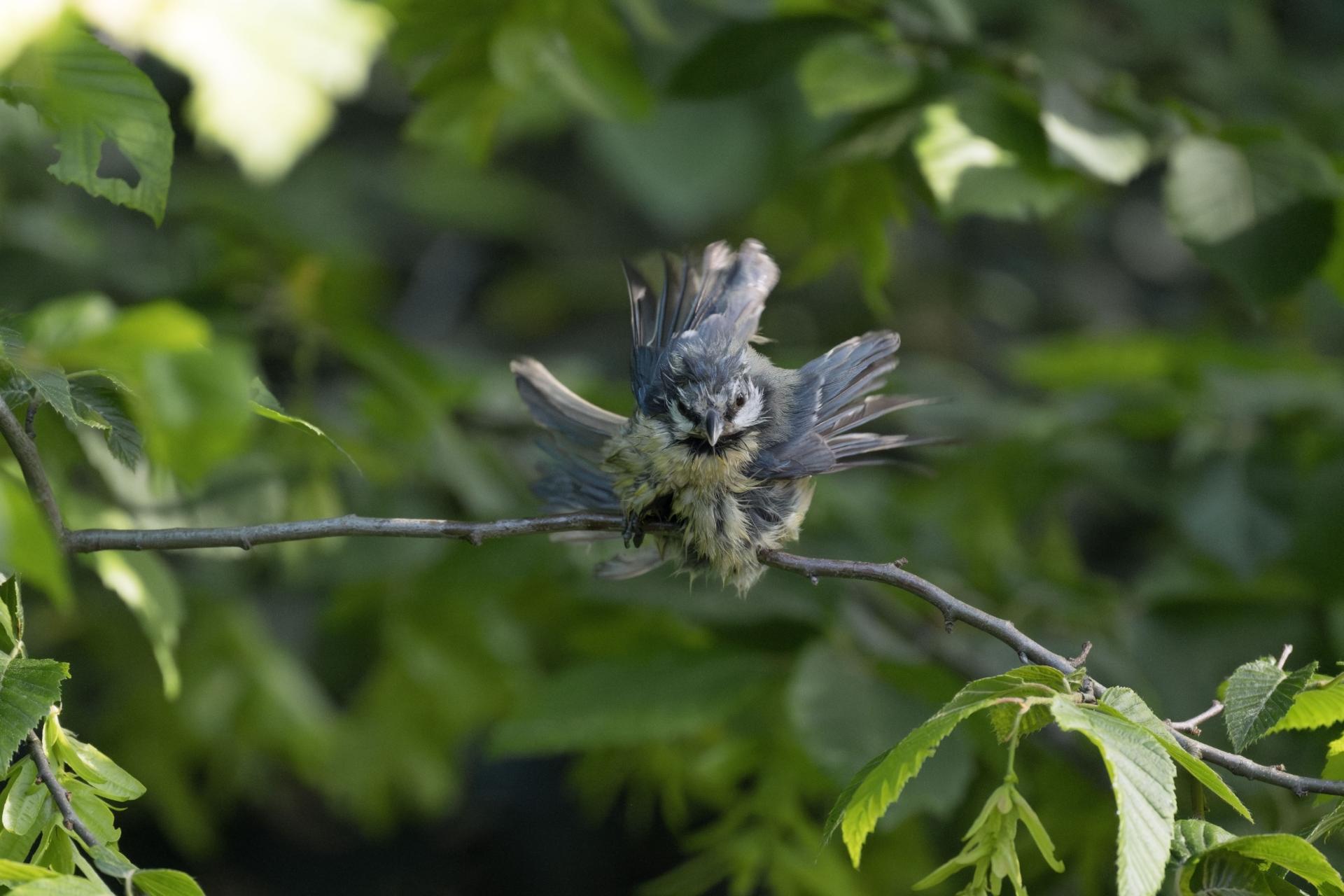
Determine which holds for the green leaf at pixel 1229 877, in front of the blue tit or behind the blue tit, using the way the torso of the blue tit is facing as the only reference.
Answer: in front

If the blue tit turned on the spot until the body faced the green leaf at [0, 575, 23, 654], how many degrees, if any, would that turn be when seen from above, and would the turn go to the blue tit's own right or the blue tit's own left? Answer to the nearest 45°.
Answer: approximately 45° to the blue tit's own right

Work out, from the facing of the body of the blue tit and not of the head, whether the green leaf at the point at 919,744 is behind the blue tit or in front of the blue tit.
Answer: in front

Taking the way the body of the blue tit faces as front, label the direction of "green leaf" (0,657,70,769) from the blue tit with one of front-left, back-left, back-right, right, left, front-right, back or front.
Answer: front-right

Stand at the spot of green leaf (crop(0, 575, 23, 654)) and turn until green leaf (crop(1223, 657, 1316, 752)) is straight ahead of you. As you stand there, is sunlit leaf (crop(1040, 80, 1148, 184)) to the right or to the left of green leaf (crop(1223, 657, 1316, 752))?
left

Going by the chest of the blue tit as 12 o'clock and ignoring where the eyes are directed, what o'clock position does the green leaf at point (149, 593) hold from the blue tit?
The green leaf is roughly at 3 o'clock from the blue tit.

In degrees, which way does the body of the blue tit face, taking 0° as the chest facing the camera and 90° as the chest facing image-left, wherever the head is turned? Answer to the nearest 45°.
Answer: approximately 0°

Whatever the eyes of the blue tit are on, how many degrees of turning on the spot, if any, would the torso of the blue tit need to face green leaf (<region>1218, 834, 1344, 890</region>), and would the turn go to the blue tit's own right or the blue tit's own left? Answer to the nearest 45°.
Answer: approximately 45° to the blue tit's own left

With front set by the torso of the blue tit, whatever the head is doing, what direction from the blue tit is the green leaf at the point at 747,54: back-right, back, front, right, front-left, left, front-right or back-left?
back
